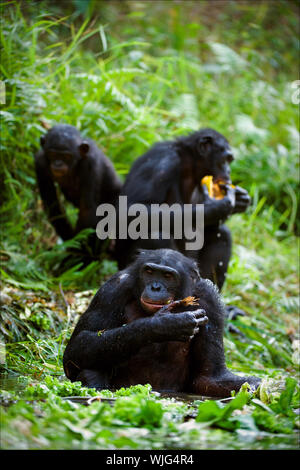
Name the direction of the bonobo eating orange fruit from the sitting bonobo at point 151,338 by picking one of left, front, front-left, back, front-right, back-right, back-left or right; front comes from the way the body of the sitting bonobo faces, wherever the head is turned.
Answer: back

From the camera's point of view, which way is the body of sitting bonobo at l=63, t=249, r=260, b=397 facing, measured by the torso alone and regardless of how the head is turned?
toward the camera

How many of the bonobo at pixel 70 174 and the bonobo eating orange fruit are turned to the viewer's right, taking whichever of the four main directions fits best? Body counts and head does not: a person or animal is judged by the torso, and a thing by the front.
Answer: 1

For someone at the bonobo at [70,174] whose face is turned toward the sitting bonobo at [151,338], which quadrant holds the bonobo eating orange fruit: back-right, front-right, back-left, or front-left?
front-left

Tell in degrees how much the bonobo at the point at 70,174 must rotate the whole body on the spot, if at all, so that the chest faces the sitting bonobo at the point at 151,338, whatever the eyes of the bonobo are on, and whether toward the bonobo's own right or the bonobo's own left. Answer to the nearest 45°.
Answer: approximately 45° to the bonobo's own left

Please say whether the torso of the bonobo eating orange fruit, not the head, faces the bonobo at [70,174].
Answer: no

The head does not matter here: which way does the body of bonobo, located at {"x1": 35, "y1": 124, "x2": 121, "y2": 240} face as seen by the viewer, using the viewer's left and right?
facing the viewer and to the left of the viewer

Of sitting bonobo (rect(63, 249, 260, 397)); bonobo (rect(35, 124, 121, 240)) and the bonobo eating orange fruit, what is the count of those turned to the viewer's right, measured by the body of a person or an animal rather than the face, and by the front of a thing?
1

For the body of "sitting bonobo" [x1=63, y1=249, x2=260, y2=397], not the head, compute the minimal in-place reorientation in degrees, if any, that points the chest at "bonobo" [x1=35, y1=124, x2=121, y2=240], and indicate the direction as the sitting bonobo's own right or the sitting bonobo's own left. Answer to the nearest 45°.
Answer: approximately 180°

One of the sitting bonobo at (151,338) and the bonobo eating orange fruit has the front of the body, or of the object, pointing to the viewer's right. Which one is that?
the bonobo eating orange fruit

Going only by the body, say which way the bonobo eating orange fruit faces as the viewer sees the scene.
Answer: to the viewer's right

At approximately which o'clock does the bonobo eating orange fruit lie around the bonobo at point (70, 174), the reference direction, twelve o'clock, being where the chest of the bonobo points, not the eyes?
The bonobo eating orange fruit is roughly at 8 o'clock from the bonobo.

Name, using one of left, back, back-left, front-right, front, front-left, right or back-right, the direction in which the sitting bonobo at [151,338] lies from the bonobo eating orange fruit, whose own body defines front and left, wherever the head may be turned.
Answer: right
